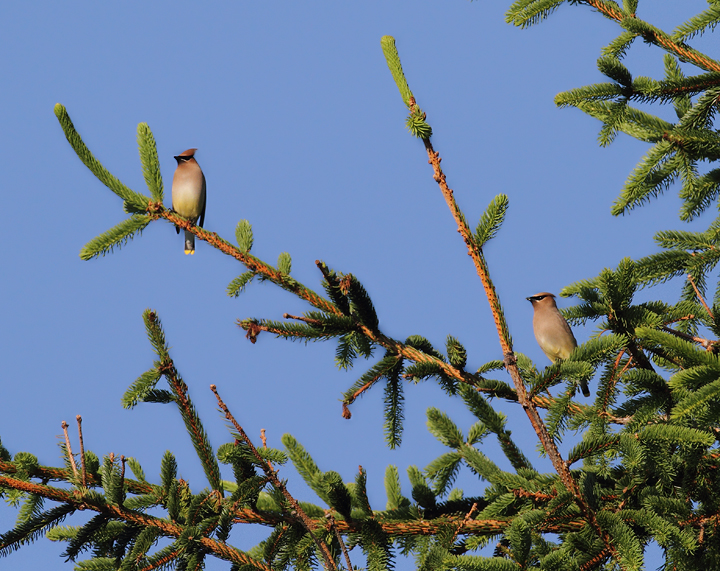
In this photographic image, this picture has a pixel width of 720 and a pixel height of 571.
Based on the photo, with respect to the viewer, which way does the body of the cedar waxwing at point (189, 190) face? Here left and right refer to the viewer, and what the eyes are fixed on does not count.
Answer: facing the viewer and to the left of the viewer

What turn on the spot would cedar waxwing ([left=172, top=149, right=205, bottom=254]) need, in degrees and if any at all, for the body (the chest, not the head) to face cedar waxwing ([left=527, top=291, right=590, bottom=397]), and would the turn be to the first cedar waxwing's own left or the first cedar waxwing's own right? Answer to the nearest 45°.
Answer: approximately 90° to the first cedar waxwing's own left

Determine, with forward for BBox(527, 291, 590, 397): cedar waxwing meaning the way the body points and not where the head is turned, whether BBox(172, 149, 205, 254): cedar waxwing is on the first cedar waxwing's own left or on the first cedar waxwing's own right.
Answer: on the first cedar waxwing's own right

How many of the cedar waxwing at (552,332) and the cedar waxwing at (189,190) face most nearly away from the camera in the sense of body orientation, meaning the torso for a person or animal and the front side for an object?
0

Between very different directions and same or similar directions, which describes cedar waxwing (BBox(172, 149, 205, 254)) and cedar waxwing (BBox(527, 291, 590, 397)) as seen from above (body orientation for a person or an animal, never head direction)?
same or similar directions
